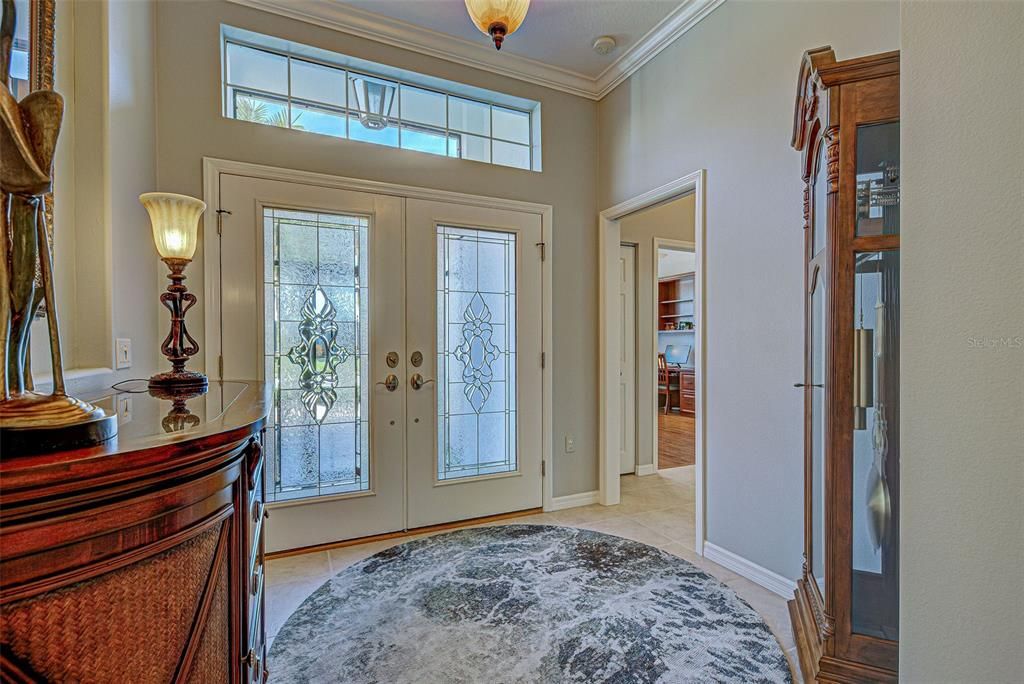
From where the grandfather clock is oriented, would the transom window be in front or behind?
in front

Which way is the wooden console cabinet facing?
to the viewer's right

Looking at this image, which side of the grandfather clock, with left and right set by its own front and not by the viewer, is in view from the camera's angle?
left
